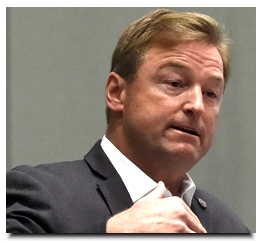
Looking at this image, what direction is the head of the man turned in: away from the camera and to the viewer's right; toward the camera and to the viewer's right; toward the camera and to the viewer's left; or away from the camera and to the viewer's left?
toward the camera and to the viewer's right

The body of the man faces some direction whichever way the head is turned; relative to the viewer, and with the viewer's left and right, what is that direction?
facing the viewer and to the right of the viewer
